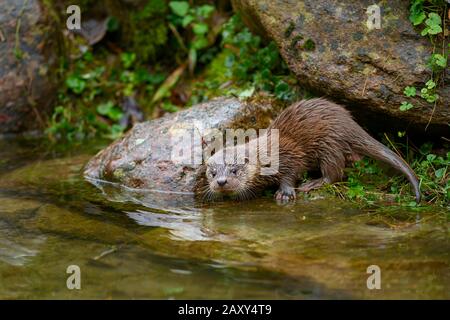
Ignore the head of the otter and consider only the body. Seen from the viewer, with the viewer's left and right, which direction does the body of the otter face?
facing to the left of the viewer

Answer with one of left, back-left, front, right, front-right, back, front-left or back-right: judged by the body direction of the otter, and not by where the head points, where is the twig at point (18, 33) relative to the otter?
front-right

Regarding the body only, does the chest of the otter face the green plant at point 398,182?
no

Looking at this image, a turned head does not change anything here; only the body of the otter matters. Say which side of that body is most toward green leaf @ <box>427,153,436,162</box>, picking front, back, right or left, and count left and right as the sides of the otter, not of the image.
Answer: back

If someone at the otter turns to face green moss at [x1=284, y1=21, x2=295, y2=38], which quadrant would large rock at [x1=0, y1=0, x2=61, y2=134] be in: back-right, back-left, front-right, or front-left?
front-left

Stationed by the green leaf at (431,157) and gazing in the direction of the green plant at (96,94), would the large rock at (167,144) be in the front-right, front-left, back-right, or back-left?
front-left

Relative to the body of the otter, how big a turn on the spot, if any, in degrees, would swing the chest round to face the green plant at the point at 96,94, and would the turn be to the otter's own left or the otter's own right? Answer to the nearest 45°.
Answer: approximately 45° to the otter's own right

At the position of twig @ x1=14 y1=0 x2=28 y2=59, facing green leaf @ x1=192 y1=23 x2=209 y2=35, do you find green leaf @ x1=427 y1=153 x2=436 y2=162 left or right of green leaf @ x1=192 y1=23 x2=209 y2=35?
right
